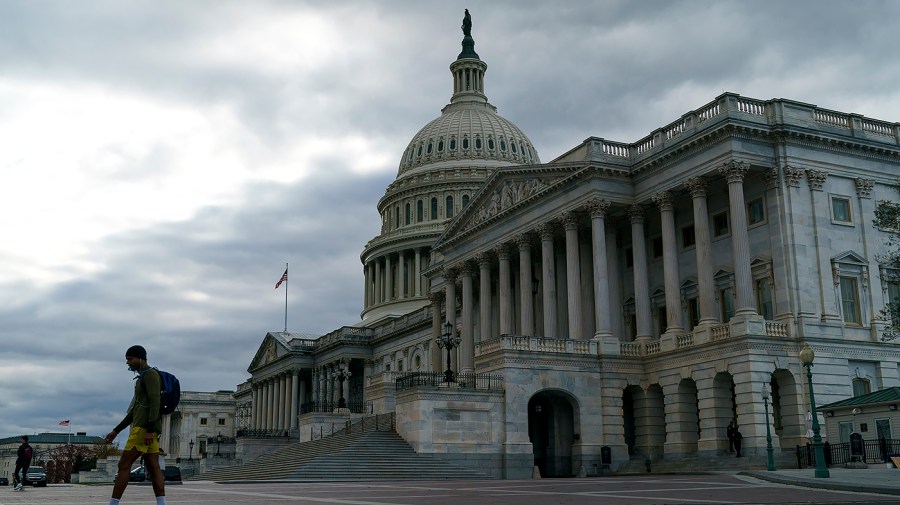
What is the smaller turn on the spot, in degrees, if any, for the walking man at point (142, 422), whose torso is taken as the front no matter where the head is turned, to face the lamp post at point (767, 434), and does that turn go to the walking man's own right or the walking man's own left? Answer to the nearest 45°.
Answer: approximately 135° to the walking man's own right

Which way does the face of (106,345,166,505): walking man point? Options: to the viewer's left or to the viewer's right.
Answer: to the viewer's left

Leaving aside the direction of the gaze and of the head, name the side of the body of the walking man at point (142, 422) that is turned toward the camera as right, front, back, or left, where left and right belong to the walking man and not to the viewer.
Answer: left

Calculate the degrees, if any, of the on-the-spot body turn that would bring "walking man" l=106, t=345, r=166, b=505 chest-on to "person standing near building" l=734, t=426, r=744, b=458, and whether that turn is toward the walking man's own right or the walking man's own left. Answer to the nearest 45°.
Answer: approximately 135° to the walking man's own right

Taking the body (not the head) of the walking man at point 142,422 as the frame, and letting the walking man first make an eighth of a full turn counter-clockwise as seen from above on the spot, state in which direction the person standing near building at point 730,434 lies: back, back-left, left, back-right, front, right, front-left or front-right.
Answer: back
